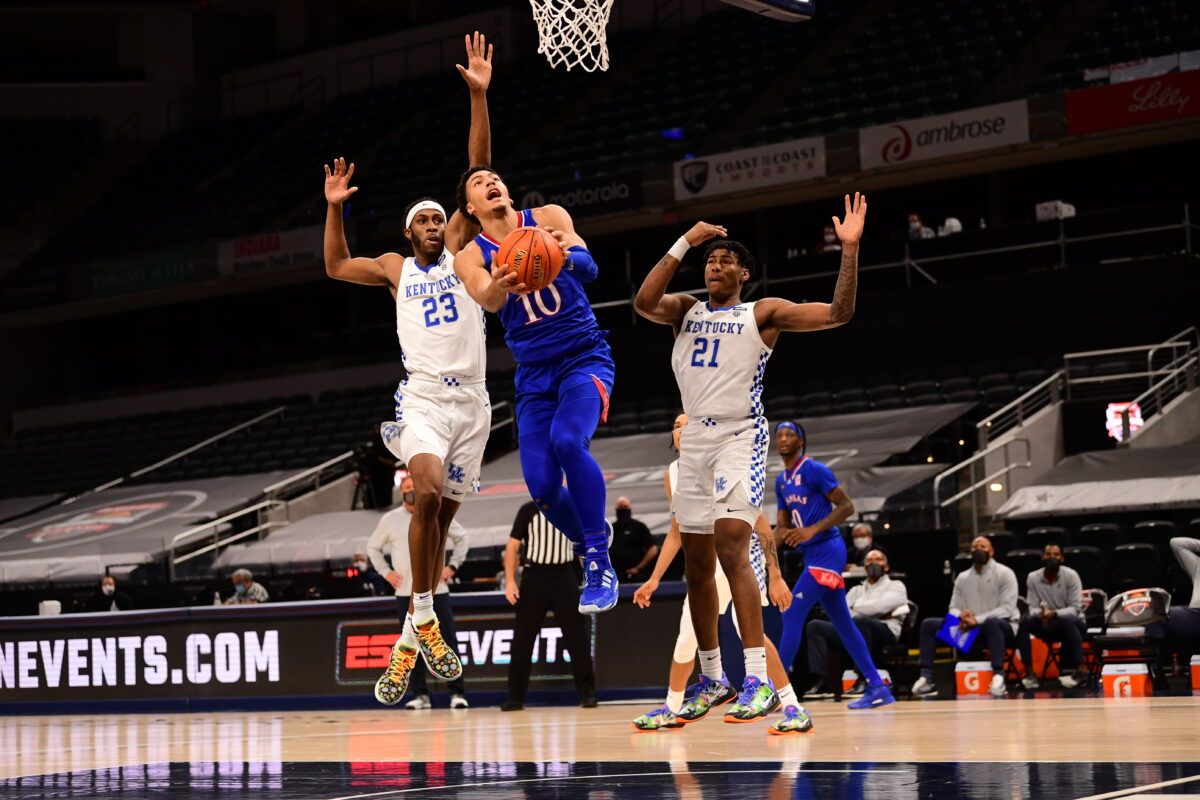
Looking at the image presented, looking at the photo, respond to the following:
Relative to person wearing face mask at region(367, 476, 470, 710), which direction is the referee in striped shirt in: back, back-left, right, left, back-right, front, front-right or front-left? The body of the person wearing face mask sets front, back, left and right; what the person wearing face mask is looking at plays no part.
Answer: front-left

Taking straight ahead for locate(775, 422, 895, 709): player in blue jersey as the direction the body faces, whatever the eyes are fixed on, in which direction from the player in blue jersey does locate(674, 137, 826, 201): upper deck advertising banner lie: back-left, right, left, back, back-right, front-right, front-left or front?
back-right

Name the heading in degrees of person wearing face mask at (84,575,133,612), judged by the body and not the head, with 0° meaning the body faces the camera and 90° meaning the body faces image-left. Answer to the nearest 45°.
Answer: approximately 0°

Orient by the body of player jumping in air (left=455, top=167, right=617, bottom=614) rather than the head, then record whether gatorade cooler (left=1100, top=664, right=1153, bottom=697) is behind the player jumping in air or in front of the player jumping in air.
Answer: behind

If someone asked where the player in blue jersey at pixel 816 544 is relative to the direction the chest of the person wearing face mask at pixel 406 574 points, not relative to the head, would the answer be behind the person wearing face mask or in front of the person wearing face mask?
in front

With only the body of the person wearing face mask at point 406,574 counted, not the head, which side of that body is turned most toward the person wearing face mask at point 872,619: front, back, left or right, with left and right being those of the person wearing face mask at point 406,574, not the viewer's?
left
